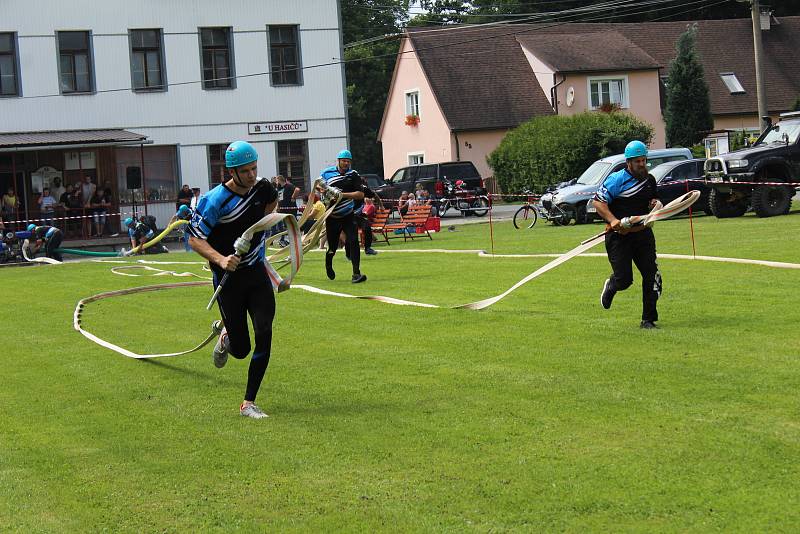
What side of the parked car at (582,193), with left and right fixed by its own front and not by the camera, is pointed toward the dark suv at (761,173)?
left

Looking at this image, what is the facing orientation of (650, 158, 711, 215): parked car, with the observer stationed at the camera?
facing the viewer and to the left of the viewer

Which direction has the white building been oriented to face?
toward the camera

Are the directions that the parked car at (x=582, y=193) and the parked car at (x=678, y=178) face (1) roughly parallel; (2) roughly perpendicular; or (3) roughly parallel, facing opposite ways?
roughly parallel

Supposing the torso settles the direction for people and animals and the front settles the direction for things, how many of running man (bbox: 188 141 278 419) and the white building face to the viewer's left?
0

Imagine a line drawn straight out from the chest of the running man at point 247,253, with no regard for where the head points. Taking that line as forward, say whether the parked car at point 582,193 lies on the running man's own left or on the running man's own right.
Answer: on the running man's own left

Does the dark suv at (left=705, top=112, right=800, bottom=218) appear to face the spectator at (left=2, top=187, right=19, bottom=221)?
no

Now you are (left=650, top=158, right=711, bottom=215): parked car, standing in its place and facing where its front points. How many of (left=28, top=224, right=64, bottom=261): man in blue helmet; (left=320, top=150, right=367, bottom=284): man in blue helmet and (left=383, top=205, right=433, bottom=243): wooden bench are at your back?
0

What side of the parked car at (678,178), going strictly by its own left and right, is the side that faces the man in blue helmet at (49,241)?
front

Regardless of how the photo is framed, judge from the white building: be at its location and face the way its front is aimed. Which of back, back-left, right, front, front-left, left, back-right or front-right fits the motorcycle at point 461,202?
left

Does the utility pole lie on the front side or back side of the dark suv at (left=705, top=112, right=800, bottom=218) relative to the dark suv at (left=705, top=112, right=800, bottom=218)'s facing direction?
on the back side

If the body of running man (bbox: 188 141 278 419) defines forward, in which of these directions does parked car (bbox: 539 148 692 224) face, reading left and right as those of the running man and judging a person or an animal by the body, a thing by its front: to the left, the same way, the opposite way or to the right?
to the right

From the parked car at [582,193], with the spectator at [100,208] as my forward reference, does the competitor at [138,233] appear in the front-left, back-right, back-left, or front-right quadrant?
front-left
